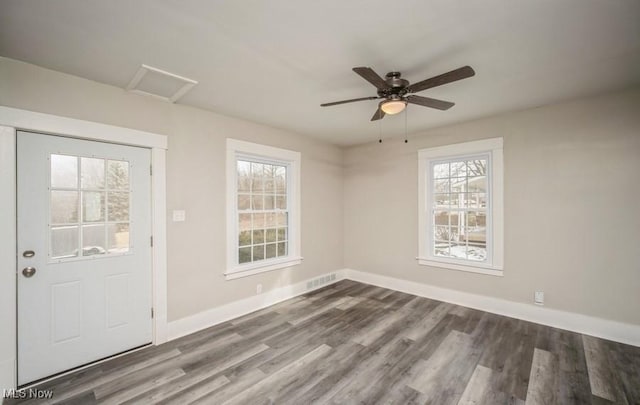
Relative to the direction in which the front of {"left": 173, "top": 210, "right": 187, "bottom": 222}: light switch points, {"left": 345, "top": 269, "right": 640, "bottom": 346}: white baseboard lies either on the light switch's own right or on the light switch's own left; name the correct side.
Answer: on the light switch's own left

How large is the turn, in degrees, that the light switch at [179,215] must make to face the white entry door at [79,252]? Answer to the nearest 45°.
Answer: approximately 90° to its right

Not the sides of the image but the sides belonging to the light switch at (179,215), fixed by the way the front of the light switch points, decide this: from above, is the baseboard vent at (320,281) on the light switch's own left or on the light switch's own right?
on the light switch's own left

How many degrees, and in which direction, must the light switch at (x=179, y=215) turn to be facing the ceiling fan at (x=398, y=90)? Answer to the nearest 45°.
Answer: approximately 45° to its left

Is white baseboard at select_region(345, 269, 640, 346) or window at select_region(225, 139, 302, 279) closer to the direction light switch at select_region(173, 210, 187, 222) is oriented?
the white baseboard

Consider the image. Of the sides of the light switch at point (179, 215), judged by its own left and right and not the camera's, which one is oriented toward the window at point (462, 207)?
left
